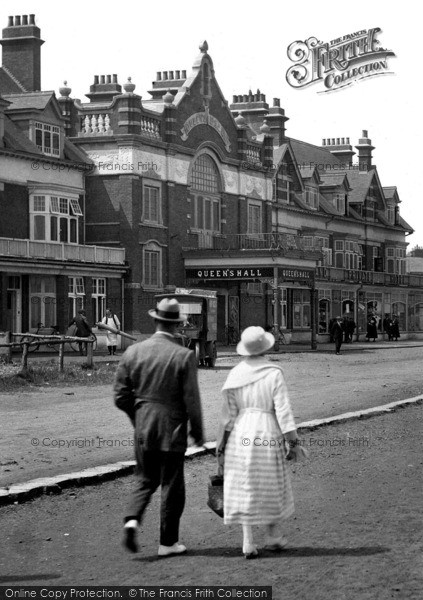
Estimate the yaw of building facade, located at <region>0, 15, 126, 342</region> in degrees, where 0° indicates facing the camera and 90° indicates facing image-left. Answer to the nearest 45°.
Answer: approximately 315°

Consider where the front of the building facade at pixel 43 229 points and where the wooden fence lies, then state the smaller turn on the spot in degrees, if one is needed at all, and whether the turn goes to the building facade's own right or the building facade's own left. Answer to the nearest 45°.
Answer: approximately 45° to the building facade's own right

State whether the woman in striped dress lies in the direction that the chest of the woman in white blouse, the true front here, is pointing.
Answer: yes

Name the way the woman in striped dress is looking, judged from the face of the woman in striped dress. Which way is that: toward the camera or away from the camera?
away from the camera
